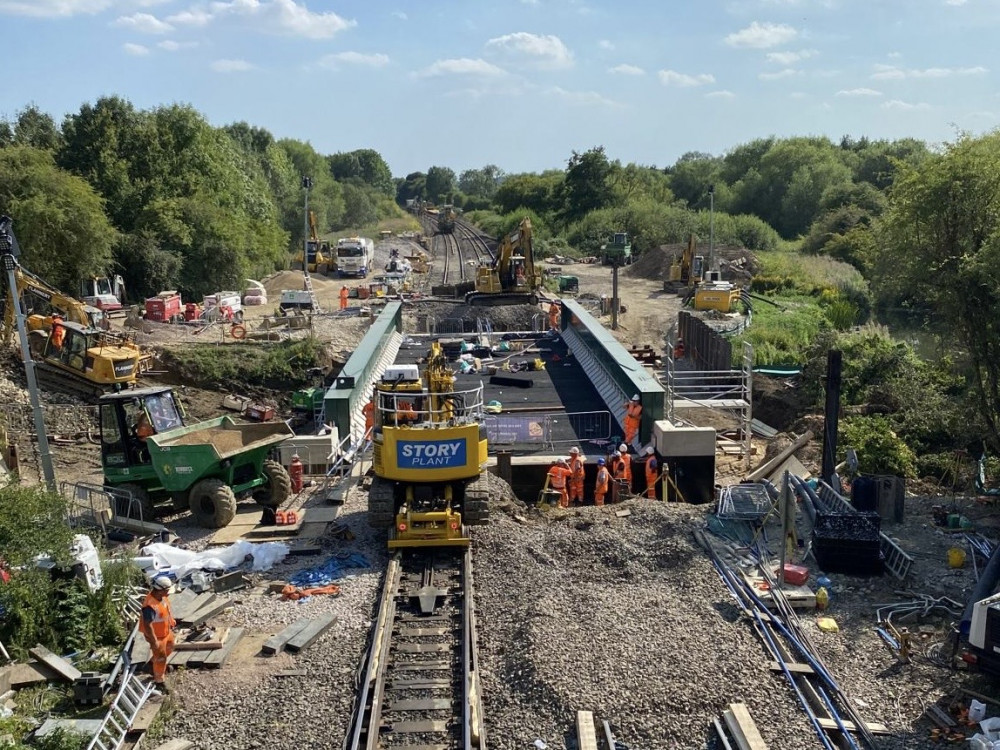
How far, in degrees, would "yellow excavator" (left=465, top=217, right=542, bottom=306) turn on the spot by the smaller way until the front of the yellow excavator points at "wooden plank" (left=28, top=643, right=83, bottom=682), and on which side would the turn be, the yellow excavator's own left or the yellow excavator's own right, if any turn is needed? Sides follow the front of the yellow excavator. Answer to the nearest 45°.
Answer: approximately 90° to the yellow excavator's own right

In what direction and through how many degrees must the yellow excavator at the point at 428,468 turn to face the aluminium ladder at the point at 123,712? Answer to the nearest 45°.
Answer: approximately 135° to its left

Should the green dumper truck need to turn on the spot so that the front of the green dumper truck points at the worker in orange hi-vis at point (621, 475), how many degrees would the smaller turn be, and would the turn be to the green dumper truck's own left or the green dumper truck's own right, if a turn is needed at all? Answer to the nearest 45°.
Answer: approximately 45° to the green dumper truck's own left

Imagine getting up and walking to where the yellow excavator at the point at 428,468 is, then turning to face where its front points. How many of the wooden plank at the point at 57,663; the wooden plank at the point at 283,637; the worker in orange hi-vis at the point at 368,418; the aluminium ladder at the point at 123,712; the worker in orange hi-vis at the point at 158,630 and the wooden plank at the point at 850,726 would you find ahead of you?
1

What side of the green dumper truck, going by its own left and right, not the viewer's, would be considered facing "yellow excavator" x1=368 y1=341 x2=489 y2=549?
front

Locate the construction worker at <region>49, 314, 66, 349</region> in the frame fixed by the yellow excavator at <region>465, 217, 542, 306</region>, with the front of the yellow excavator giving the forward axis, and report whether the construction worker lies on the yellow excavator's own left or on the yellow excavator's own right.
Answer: on the yellow excavator's own right

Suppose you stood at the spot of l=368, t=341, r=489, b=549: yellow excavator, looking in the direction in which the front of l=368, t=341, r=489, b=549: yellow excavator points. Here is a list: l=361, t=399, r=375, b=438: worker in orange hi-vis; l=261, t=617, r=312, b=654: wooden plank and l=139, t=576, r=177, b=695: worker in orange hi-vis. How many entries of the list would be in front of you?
1

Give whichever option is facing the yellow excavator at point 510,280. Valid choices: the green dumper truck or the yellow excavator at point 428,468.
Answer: the yellow excavator at point 428,468

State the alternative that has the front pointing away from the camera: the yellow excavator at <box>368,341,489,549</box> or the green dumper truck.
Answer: the yellow excavator

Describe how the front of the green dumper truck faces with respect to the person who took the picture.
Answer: facing the viewer and to the right of the viewer

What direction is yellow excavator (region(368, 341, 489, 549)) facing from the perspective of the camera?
away from the camera

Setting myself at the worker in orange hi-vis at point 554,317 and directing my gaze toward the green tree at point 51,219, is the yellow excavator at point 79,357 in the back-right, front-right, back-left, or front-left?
front-left
